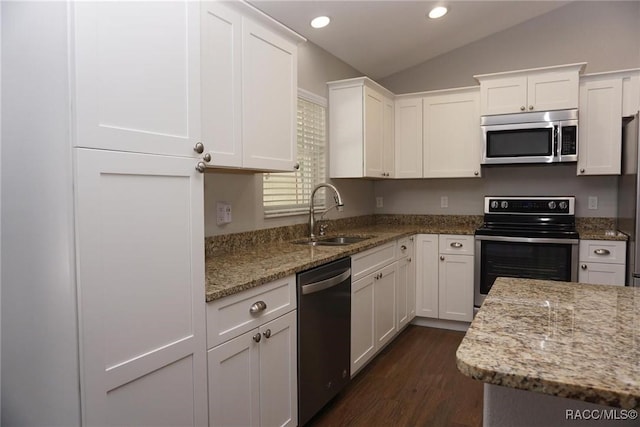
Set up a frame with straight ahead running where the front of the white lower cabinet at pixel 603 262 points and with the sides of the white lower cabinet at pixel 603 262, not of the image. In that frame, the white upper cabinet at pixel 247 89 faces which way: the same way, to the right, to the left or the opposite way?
to the left

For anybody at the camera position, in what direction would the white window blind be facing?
facing the viewer and to the right of the viewer

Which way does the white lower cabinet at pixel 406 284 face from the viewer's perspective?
to the viewer's right

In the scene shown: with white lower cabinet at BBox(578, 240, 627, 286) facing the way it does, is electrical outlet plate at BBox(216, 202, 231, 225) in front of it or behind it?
in front

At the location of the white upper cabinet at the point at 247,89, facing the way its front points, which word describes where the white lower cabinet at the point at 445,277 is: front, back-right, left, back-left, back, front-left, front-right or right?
left

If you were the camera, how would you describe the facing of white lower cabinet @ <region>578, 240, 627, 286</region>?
facing the viewer

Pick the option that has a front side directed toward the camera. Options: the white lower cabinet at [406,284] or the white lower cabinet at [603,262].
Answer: the white lower cabinet at [603,262]

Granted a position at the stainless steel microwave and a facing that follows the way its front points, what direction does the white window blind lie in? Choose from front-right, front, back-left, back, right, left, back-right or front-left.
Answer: front-right

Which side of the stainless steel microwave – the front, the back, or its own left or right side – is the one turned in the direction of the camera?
front

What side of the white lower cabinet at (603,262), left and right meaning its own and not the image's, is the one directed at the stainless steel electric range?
right

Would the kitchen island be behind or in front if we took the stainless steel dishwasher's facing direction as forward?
in front
